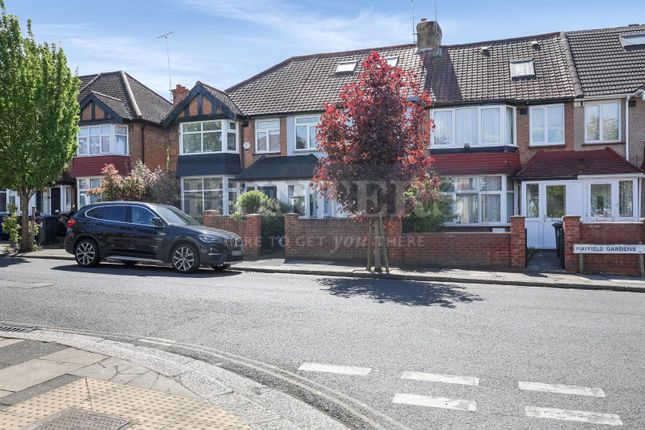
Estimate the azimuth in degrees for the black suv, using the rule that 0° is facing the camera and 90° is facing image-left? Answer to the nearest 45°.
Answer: approximately 315°

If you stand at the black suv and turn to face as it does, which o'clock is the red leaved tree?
The red leaved tree is roughly at 11 o'clock from the black suv.

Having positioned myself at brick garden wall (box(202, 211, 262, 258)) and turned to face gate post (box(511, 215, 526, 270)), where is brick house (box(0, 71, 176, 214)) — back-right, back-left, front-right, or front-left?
back-left

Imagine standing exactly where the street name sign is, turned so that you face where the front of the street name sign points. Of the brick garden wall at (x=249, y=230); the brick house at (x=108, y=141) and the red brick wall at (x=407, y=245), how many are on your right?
3

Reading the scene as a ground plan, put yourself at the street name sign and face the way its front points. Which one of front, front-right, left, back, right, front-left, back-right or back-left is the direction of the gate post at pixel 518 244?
right

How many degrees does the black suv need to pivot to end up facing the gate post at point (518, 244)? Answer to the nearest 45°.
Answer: approximately 45° to its left

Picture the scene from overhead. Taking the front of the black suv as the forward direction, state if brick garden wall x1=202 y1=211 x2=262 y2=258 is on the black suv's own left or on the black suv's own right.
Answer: on the black suv's own left

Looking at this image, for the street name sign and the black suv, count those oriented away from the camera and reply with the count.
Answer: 0

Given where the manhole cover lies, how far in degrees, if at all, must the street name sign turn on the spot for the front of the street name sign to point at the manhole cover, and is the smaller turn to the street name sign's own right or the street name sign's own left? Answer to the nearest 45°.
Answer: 0° — it already faces it

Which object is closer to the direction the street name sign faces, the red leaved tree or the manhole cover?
the manhole cover

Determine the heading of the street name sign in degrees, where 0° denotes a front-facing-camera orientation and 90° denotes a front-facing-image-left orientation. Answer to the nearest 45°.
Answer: approximately 0°

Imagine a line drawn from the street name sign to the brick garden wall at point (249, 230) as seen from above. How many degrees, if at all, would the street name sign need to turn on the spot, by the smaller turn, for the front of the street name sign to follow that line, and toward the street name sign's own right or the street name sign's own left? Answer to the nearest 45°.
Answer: approximately 90° to the street name sign's own right

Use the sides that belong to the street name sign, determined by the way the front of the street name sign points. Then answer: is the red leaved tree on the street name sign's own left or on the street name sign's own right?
on the street name sign's own right

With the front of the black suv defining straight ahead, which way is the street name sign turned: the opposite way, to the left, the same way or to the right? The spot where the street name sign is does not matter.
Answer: to the right

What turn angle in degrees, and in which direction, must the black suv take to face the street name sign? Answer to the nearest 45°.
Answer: approximately 45° to its left
